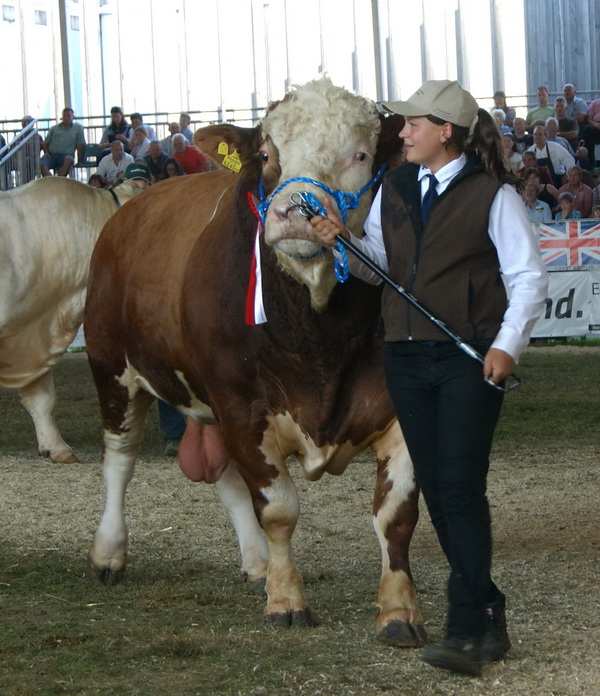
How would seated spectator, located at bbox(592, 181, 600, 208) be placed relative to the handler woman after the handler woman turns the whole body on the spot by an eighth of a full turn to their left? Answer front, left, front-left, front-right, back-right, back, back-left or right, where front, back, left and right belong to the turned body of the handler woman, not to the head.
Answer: back

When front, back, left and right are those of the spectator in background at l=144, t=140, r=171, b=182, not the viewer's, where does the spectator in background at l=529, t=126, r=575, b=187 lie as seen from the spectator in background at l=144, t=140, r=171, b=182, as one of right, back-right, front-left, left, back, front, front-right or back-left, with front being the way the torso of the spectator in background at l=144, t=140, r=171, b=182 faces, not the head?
left

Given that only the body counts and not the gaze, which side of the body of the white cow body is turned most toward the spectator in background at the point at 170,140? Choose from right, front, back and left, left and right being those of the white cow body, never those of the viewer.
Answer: left

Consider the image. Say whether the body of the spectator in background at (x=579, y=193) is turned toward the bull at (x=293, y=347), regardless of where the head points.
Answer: yes

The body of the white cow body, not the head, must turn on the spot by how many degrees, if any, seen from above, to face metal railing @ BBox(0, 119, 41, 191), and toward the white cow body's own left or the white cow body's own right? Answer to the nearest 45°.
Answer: approximately 90° to the white cow body's own left

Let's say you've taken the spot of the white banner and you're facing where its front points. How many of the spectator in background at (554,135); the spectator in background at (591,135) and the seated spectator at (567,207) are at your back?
3

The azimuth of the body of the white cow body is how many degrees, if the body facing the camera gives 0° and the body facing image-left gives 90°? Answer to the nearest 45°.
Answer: approximately 270°

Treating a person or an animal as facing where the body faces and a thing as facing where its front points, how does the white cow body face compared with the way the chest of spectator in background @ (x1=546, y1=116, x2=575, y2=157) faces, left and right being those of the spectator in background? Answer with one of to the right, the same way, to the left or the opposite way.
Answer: to the left

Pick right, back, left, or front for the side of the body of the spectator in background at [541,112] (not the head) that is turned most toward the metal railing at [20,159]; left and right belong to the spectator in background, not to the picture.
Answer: right

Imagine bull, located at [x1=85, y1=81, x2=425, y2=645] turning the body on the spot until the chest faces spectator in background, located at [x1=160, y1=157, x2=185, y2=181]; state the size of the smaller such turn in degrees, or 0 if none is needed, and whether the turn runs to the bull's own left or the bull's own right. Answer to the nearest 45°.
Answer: approximately 135° to the bull's own left
